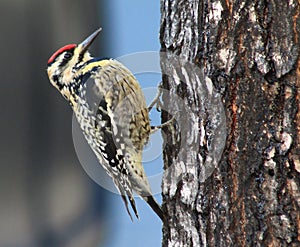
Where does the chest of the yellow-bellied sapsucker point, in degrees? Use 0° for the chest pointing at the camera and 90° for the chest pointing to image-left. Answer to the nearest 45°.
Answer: approximately 270°
